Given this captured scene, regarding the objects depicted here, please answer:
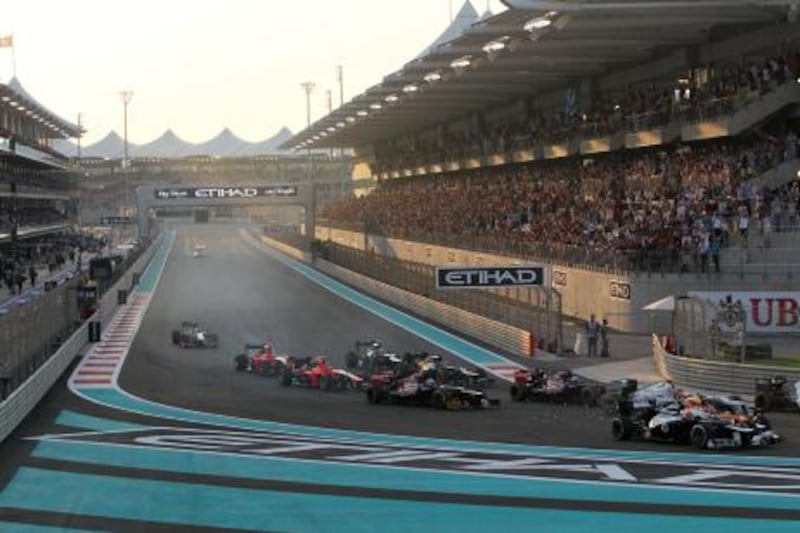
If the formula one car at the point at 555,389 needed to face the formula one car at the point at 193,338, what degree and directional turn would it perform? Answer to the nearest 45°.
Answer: approximately 180°

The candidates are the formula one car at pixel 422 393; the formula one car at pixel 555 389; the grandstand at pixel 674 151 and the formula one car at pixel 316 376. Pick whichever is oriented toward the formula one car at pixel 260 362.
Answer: the grandstand

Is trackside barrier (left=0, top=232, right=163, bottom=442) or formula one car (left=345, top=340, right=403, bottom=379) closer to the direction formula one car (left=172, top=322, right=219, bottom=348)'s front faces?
the formula one car

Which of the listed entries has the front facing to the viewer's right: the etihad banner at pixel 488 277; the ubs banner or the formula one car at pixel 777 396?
the formula one car

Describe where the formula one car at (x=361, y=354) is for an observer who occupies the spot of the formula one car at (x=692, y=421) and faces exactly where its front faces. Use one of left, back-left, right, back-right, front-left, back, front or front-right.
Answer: back

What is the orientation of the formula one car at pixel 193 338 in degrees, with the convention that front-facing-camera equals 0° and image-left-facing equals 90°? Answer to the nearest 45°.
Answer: approximately 315°

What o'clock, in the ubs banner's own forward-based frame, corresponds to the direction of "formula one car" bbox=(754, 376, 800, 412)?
The formula one car is roughly at 12 o'clock from the ubs banner.

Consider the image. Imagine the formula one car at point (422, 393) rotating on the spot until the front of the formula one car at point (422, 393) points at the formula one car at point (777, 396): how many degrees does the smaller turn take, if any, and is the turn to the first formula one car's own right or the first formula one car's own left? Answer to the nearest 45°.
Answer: approximately 45° to the first formula one car's own left
